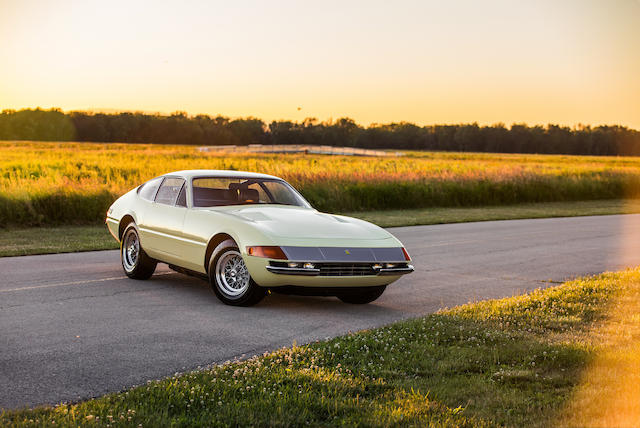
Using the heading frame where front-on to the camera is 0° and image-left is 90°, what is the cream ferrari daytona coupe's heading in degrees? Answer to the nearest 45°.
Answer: approximately 315°
